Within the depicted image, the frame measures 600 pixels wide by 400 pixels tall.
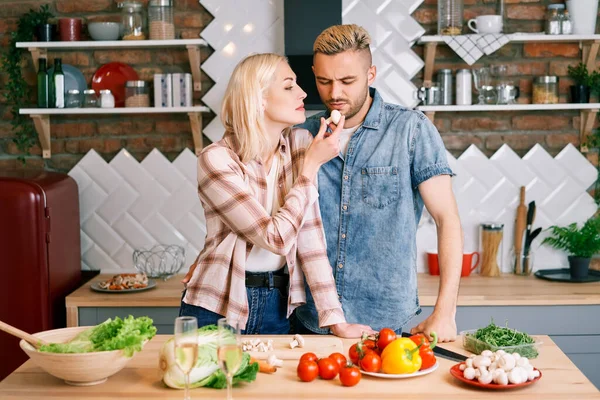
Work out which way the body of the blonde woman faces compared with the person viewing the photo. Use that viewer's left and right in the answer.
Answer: facing the viewer and to the right of the viewer

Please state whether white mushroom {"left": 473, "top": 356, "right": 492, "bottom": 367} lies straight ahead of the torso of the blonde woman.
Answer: yes

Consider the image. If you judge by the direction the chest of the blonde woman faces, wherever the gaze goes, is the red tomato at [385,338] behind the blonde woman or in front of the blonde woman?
in front

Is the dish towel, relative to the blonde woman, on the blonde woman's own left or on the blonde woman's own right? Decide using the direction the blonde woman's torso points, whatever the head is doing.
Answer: on the blonde woman's own left

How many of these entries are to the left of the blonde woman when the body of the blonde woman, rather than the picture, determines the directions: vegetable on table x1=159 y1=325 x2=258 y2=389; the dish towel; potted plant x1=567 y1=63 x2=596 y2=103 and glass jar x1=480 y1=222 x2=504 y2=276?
3

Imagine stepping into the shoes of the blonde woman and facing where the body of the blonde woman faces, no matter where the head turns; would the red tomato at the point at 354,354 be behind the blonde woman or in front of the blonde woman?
in front

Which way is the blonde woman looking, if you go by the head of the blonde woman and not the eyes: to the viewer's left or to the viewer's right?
to the viewer's right

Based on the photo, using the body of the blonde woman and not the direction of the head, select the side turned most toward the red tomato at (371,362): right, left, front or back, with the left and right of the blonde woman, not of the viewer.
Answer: front

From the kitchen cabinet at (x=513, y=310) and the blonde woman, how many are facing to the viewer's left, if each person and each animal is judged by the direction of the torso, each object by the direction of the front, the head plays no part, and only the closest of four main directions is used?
0

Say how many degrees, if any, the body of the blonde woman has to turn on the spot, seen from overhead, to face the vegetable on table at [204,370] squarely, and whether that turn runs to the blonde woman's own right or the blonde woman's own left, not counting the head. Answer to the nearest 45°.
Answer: approximately 45° to the blonde woman's own right

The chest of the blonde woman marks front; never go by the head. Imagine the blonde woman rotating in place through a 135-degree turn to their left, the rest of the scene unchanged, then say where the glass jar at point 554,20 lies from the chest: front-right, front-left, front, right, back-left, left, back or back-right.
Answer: front-right

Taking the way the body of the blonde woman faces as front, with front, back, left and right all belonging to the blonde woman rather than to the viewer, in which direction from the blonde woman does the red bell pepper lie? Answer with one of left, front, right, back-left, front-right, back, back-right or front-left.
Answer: front
